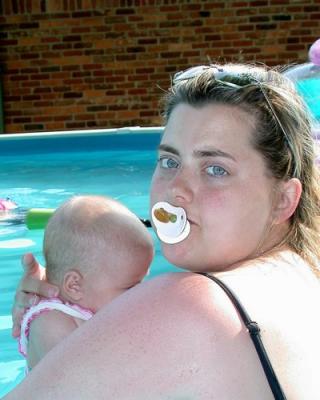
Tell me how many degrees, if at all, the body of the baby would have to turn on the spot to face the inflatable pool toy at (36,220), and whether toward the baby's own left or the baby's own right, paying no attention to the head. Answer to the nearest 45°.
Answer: approximately 90° to the baby's own left

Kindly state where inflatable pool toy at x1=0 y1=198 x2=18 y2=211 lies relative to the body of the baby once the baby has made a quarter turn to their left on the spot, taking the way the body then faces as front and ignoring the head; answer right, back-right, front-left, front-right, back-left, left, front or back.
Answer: front

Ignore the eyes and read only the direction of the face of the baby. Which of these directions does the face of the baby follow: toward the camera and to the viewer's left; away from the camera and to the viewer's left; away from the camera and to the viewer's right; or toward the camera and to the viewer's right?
away from the camera and to the viewer's right
